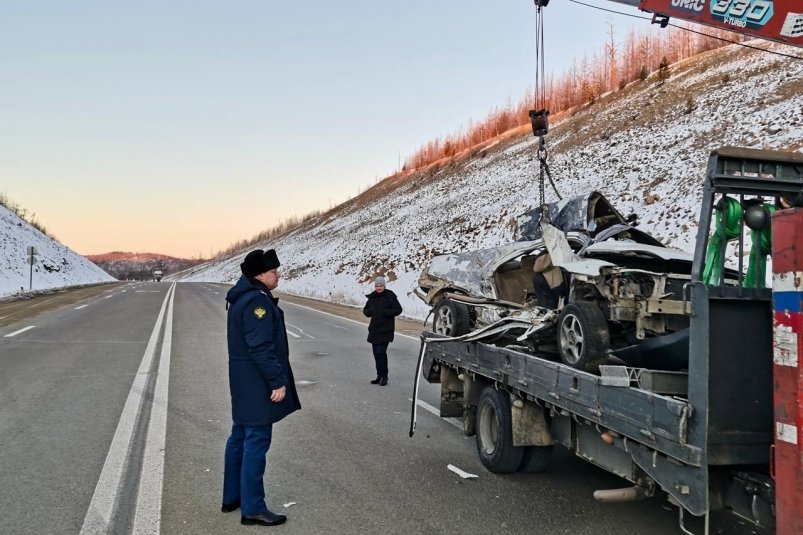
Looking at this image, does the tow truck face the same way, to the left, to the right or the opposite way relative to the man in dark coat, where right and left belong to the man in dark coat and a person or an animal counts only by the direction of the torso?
to the right

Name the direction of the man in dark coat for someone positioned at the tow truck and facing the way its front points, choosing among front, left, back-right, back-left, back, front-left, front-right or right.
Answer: back-right

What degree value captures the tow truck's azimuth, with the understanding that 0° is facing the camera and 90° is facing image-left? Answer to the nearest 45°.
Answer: approximately 315°

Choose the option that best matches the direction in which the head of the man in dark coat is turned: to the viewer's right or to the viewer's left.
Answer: to the viewer's right

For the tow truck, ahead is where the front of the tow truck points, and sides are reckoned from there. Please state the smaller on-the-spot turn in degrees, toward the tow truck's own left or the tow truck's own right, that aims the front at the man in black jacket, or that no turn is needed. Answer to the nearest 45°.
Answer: approximately 180°

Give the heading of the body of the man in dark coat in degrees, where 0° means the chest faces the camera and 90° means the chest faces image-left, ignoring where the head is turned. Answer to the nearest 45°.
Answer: approximately 270°

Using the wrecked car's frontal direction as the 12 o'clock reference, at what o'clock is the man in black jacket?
The man in black jacket is roughly at 6 o'clock from the wrecked car.

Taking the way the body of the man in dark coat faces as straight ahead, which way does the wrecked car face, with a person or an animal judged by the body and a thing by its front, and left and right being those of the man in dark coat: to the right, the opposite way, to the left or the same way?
to the right
